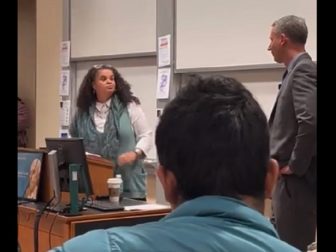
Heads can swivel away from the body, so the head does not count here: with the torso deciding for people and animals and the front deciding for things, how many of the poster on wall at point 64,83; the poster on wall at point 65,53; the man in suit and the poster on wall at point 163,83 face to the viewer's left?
1

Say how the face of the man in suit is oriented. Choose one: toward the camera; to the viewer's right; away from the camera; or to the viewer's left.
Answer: to the viewer's left

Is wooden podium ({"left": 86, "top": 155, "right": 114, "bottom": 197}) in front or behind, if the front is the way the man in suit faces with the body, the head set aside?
in front

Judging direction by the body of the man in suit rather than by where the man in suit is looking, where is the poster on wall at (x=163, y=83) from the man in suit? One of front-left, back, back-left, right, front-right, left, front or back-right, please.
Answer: front-right

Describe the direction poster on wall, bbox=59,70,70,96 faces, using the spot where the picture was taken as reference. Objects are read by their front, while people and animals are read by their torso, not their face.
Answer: facing the viewer

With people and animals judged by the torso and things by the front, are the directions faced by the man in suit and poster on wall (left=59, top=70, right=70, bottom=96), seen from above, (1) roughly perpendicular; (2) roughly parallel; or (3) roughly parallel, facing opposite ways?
roughly perpendicular

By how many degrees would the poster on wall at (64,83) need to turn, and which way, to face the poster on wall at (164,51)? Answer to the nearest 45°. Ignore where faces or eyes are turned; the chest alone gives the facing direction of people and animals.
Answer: approximately 45° to its left

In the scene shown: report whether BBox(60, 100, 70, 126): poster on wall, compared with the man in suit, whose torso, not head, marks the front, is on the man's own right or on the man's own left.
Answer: on the man's own right

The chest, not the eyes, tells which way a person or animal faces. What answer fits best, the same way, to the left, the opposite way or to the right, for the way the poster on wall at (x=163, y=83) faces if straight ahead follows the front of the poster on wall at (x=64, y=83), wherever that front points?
the same way

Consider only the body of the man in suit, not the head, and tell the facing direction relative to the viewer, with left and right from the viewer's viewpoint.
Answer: facing to the left of the viewer

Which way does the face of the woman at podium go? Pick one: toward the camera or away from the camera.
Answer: toward the camera

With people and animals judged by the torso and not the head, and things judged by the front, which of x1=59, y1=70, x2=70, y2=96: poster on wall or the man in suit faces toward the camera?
the poster on wall

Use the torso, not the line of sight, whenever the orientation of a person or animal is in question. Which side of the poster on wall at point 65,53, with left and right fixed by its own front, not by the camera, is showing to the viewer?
front

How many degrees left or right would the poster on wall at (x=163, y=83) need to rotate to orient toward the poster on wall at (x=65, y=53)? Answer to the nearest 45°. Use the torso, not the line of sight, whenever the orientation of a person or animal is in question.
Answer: approximately 135° to its right

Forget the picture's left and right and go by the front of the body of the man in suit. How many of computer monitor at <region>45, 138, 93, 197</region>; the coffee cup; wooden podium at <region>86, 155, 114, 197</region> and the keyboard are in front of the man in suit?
4

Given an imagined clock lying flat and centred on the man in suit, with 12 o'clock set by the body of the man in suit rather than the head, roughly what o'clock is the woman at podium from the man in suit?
The woman at podium is roughly at 1 o'clock from the man in suit.
